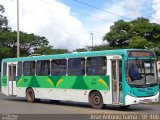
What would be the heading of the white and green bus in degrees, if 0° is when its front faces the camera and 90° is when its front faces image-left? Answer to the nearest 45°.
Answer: approximately 315°
